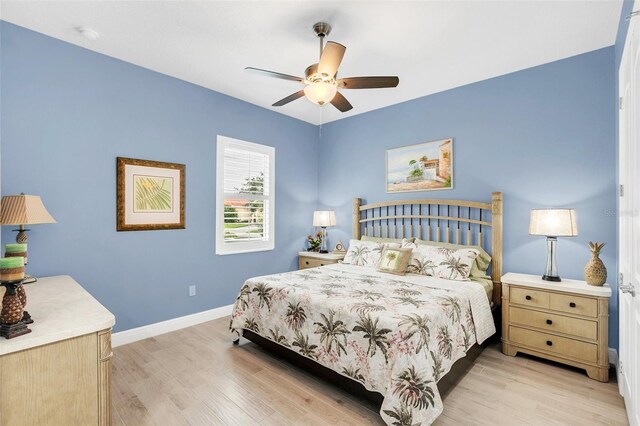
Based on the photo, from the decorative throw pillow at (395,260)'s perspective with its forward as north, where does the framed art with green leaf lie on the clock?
The framed art with green leaf is roughly at 1 o'clock from the decorative throw pillow.

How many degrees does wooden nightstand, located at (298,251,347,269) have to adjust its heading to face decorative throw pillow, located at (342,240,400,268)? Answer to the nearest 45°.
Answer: approximately 90° to its left

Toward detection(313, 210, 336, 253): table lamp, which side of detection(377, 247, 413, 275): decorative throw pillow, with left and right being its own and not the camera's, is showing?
right

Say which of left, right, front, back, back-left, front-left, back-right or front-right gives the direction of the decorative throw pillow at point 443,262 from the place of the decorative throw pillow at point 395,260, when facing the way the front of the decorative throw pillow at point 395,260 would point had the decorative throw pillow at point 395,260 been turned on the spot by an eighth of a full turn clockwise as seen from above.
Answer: back

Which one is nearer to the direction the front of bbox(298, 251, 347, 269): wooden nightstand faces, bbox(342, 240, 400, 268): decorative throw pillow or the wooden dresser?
the wooden dresser

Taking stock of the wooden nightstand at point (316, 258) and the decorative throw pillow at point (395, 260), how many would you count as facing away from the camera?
0

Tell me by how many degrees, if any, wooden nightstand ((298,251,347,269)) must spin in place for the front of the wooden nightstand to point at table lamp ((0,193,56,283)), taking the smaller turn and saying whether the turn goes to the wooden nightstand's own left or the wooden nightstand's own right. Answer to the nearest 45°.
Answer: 0° — it already faces it

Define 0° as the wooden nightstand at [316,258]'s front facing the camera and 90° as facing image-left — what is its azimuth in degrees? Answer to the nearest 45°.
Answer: approximately 45°

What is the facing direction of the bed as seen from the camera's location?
facing the viewer and to the left of the viewer

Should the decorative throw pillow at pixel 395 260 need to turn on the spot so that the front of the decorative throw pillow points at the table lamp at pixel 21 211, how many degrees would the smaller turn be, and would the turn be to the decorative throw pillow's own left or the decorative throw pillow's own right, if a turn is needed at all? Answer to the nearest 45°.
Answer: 0° — it already faces it

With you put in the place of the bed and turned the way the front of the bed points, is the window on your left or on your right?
on your right

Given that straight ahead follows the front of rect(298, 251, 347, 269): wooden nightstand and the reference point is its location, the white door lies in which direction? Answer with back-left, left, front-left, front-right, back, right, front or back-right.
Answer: left

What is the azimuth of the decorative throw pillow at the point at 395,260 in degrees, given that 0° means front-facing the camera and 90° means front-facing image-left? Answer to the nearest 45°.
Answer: approximately 45°

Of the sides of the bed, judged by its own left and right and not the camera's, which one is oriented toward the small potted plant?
right
